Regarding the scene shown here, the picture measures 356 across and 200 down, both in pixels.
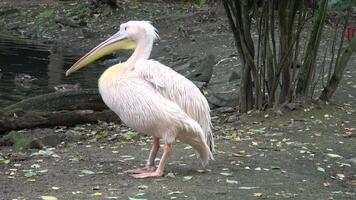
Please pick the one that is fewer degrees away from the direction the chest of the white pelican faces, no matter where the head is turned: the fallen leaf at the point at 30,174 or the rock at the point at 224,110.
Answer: the fallen leaf

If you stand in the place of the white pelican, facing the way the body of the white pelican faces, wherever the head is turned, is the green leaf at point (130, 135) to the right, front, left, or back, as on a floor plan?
right

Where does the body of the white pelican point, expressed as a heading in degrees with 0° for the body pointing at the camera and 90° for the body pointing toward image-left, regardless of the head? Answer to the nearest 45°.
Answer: approximately 90°

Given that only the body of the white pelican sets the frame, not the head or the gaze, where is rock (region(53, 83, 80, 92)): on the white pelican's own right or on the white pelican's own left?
on the white pelican's own right

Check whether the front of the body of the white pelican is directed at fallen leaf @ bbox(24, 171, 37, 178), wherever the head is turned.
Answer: yes

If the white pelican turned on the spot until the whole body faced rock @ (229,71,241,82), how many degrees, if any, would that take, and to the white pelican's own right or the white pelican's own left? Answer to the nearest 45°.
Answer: approximately 90° to the white pelican's own right

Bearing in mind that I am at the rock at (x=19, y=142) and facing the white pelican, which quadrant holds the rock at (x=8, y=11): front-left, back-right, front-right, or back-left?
back-left

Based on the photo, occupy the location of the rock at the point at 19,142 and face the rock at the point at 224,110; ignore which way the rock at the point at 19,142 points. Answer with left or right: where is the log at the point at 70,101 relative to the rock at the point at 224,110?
left

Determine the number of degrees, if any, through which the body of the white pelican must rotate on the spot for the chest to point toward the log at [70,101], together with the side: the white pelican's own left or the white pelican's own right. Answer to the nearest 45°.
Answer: approximately 90° to the white pelican's own right

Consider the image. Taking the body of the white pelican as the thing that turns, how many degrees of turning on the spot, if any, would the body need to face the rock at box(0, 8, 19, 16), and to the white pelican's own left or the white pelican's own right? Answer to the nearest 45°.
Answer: approximately 90° to the white pelican's own right

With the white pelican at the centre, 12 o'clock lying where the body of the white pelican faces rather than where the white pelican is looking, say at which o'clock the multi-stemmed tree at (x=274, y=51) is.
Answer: The multi-stemmed tree is roughly at 4 o'clock from the white pelican.
